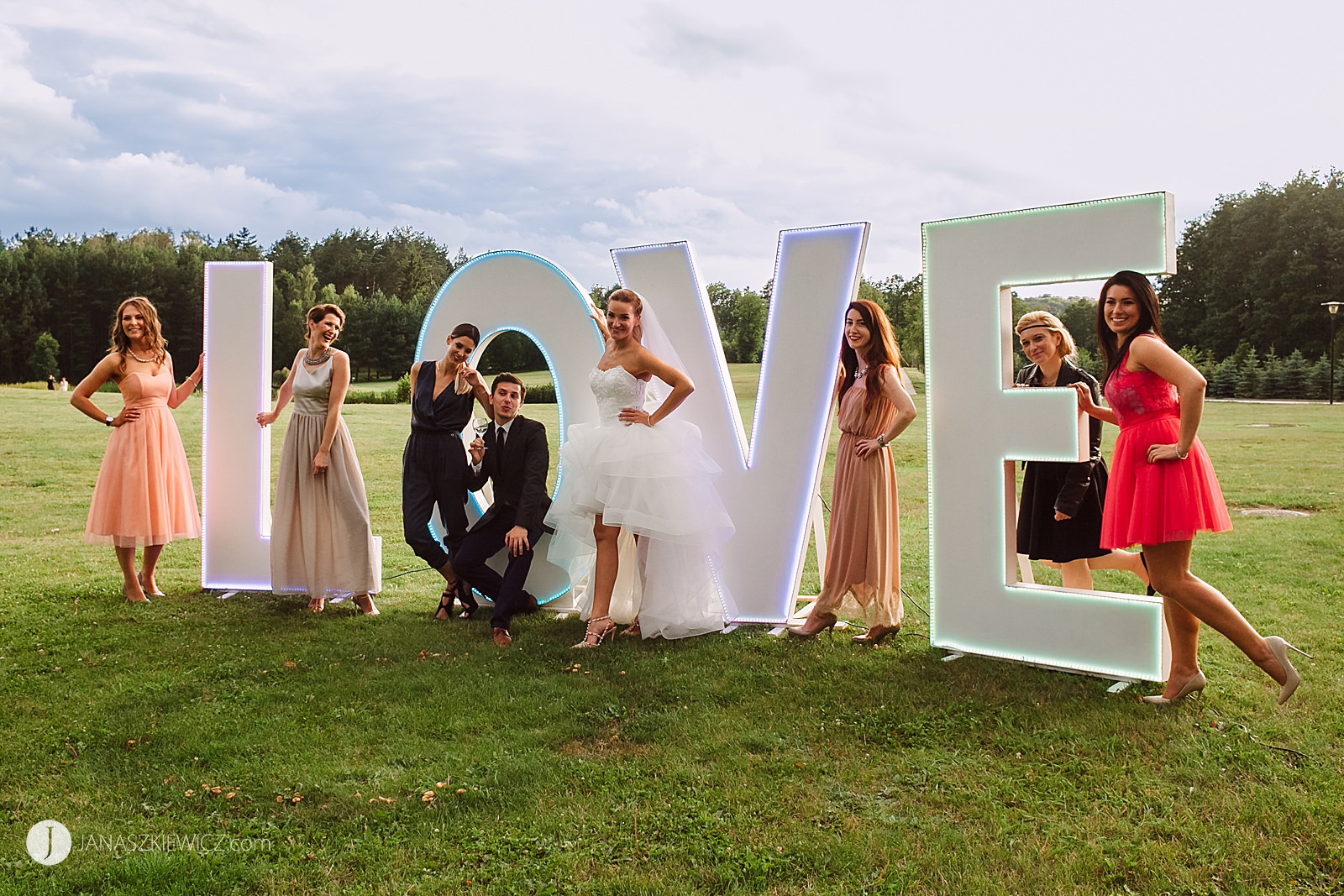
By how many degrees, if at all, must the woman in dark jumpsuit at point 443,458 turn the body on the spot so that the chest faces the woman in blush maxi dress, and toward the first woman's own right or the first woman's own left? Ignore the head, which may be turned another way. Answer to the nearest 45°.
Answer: approximately 45° to the first woman's own left

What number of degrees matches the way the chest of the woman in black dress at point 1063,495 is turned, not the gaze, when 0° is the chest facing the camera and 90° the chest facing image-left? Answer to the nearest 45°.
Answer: approximately 45°

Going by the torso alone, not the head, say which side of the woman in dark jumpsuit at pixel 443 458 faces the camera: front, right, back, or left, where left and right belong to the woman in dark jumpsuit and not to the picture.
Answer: front

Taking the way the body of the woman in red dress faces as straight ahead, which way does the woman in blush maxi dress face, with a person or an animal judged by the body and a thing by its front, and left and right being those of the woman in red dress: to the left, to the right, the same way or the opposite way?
the same way

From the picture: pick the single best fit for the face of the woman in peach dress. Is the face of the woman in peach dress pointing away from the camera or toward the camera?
toward the camera

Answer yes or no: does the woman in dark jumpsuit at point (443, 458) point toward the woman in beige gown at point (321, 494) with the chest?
no

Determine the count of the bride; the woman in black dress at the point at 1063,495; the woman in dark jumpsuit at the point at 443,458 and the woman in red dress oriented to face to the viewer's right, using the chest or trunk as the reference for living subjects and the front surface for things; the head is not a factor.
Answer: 0

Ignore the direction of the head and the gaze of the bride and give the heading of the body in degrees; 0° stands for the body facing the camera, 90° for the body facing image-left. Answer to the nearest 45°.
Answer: approximately 45°

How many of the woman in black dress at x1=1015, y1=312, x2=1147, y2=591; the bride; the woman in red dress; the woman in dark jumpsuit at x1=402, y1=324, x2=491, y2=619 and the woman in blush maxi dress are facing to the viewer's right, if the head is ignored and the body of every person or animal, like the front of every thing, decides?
0

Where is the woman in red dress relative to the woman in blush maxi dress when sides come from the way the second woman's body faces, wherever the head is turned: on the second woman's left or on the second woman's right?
on the second woman's left

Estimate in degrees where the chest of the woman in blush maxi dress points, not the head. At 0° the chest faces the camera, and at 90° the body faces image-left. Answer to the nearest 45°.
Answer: approximately 45°

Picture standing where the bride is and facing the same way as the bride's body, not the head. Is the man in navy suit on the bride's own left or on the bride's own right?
on the bride's own right

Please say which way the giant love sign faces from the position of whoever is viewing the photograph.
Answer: facing the viewer and to the left of the viewer

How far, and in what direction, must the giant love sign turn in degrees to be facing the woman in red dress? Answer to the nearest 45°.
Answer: approximately 90° to its left
